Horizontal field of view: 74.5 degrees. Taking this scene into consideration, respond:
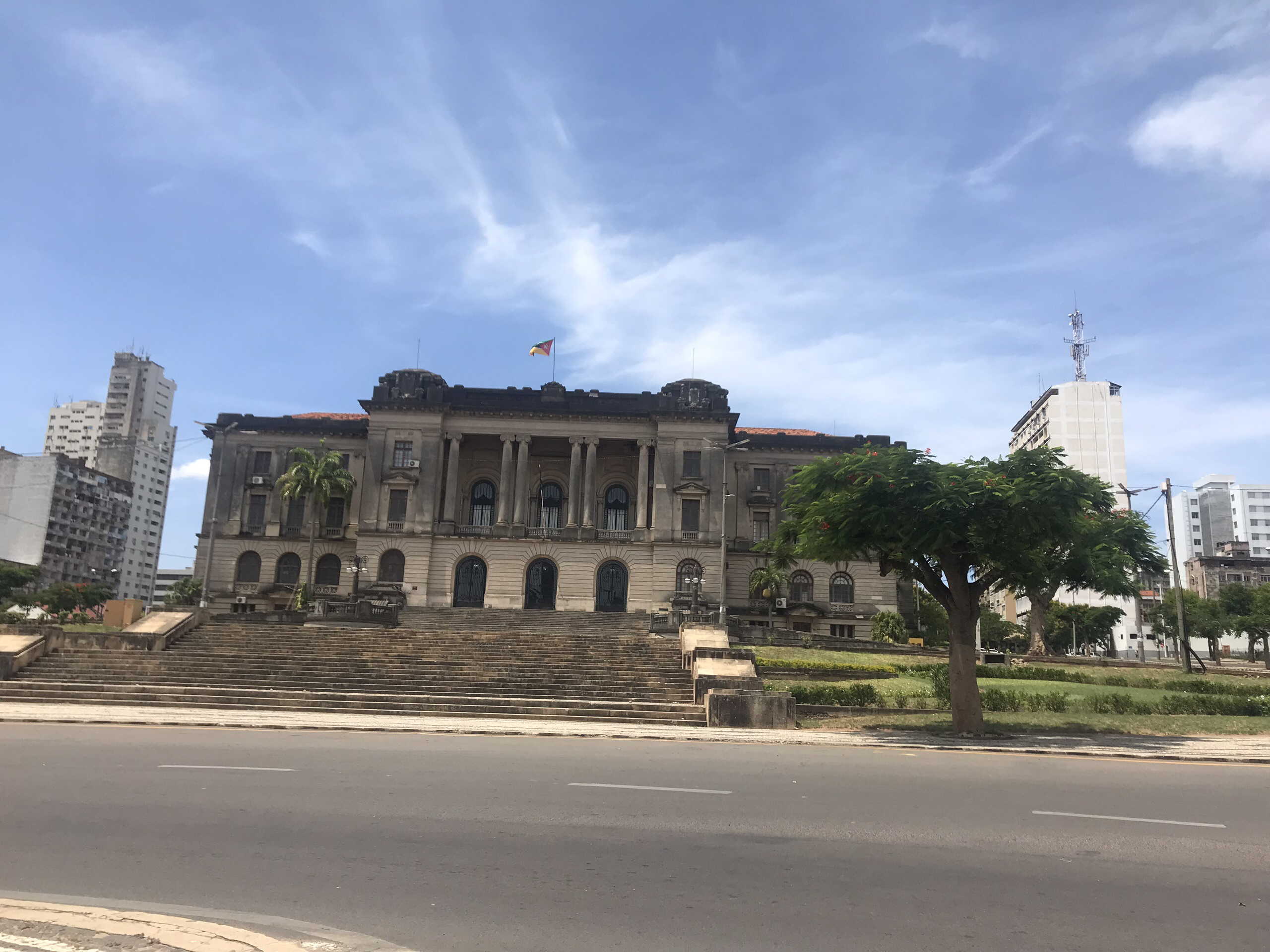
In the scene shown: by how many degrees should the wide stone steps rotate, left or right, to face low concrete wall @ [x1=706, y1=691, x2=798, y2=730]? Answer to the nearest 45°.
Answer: approximately 45° to its left

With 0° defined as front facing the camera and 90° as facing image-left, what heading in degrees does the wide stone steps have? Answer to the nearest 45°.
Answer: approximately 0°

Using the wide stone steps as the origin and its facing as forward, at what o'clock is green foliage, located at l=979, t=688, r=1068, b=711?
The green foliage is roughly at 10 o'clock from the wide stone steps.

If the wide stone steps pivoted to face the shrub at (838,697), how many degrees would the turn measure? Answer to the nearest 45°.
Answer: approximately 45° to its left
